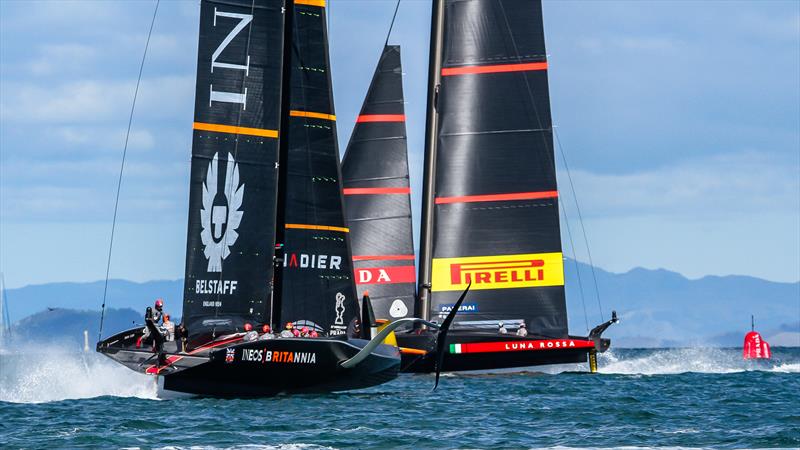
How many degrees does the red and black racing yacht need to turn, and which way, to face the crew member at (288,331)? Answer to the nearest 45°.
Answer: approximately 45° to its left

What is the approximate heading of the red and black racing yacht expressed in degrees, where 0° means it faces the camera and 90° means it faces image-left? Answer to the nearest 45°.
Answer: approximately 90°

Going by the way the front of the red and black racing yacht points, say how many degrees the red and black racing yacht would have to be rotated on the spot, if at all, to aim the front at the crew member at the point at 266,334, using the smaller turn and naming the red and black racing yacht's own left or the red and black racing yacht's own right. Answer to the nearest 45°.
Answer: approximately 45° to the red and black racing yacht's own left

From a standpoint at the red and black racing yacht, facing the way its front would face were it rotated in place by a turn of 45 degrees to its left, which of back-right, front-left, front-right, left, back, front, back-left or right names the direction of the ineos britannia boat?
front

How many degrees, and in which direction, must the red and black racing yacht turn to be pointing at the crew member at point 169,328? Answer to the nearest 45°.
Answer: approximately 45° to its left
